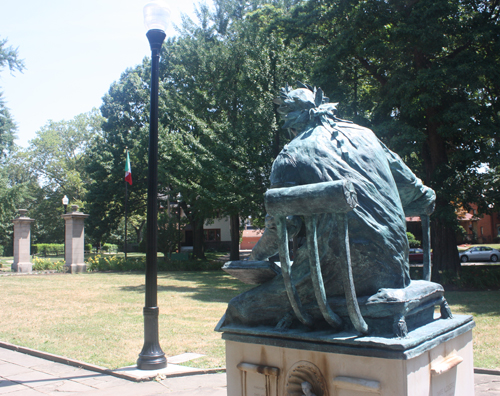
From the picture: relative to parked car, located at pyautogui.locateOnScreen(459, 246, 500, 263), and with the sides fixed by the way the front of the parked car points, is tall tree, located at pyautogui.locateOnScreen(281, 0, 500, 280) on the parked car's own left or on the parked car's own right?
on the parked car's own left

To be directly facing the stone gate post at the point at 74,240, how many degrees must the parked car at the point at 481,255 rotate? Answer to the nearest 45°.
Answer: approximately 45° to its left

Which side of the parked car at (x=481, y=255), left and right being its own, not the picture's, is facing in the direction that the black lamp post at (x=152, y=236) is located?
left

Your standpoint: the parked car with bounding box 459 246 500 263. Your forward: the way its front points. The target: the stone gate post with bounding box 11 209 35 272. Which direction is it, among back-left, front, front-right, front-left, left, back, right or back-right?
front-left

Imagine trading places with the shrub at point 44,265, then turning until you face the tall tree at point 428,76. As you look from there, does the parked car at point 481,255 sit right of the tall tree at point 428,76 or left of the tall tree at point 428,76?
left

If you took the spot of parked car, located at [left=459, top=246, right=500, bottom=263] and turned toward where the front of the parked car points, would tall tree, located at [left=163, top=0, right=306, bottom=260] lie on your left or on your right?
on your left

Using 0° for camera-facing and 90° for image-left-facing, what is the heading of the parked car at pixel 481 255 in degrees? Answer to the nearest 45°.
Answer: approximately 90°

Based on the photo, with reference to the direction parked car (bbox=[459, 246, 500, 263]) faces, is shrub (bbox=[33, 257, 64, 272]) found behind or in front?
in front
